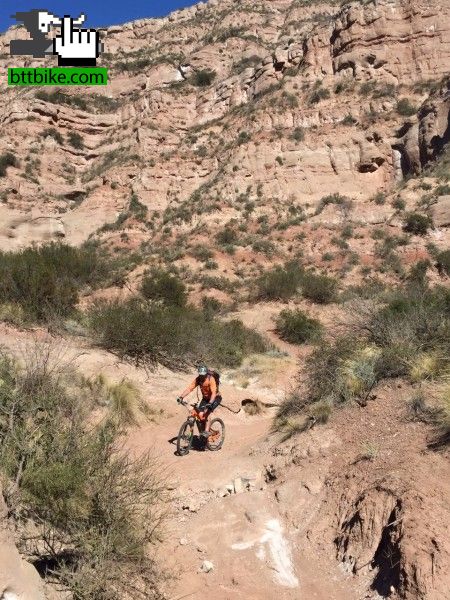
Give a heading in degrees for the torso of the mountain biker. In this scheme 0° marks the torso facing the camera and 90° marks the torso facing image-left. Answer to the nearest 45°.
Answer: approximately 45°

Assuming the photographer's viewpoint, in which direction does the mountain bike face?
facing the viewer and to the left of the viewer

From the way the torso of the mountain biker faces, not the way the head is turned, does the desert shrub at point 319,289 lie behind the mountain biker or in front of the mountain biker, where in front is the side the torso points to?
behind

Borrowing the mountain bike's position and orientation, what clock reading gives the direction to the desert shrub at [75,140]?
The desert shrub is roughly at 4 o'clock from the mountain bike.

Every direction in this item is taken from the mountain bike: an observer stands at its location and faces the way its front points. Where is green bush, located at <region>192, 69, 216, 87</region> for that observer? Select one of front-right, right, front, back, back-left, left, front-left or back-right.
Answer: back-right

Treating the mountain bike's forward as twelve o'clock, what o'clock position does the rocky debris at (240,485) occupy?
The rocky debris is roughly at 10 o'clock from the mountain bike.

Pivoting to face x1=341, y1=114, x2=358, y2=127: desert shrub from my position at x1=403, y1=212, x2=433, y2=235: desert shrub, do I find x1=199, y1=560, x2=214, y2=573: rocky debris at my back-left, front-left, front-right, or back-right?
back-left

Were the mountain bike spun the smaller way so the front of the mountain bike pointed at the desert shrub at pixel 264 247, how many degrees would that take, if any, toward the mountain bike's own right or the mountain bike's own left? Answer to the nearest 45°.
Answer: approximately 135° to the mountain bike's own right

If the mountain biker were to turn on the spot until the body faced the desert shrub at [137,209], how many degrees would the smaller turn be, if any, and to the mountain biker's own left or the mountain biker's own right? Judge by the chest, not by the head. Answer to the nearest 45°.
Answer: approximately 135° to the mountain biker's own right

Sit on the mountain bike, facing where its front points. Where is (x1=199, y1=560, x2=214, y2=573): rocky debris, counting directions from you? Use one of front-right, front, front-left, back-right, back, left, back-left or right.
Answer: front-left

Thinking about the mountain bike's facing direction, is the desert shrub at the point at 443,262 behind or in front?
behind

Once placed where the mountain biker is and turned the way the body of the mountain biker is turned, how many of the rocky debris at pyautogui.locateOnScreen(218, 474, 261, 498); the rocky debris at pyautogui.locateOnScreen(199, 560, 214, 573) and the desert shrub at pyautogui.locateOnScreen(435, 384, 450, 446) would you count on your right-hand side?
0

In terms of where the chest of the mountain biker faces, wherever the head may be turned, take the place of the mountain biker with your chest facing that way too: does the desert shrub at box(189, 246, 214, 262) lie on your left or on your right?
on your right
